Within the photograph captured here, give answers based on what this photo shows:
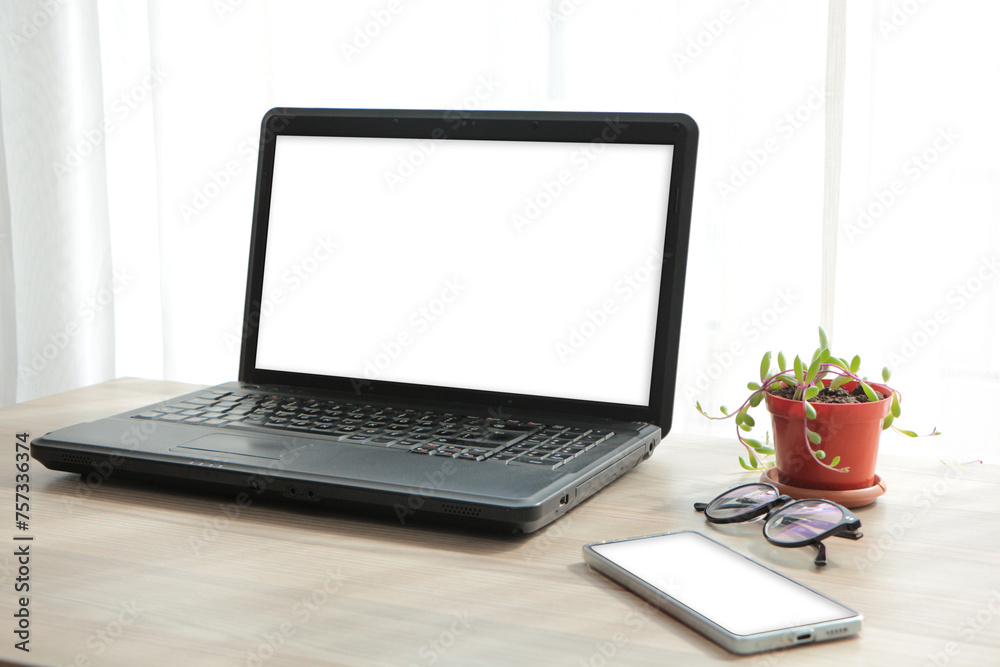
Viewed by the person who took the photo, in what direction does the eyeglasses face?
facing the viewer and to the left of the viewer

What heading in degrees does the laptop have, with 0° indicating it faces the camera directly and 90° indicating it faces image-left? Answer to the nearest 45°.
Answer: approximately 45°

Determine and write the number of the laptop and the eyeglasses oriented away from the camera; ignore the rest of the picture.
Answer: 0
